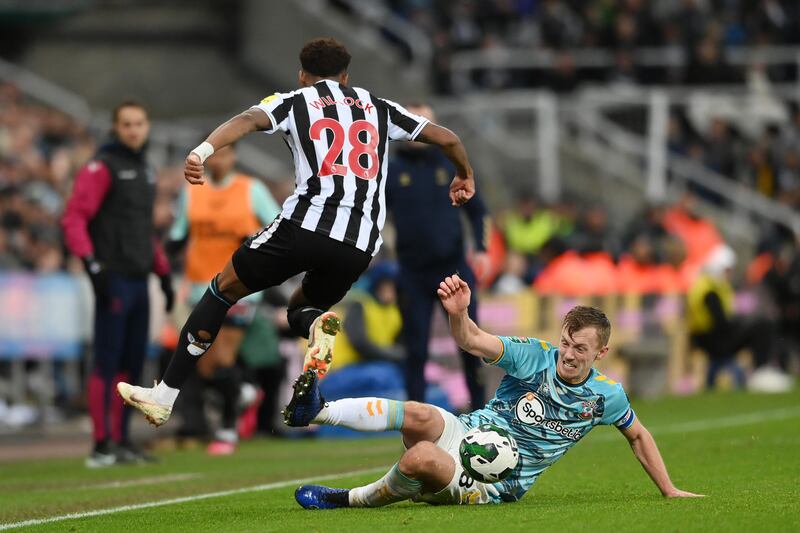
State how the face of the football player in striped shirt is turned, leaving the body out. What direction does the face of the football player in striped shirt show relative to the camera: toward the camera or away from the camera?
away from the camera

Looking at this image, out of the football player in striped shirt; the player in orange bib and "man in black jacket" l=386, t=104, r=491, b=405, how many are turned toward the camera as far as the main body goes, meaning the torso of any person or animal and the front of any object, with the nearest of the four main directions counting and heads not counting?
2

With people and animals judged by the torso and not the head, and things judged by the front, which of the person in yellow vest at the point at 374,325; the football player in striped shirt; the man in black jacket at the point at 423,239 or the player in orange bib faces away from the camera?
the football player in striped shirt

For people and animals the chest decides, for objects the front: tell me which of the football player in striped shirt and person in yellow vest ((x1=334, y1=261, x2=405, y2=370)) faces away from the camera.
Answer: the football player in striped shirt

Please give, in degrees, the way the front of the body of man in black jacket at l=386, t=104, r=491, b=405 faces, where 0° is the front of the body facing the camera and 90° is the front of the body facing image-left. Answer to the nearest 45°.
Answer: approximately 0°

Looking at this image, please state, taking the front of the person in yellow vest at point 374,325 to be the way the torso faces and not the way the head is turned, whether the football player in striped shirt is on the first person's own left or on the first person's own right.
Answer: on the first person's own right

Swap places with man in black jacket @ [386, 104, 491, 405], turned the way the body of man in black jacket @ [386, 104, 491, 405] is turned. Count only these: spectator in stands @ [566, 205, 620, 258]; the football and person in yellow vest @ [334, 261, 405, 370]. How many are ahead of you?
1

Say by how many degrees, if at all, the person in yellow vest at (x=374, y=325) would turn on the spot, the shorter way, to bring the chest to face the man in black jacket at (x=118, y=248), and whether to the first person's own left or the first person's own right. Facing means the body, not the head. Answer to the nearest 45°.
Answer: approximately 90° to the first person's own right

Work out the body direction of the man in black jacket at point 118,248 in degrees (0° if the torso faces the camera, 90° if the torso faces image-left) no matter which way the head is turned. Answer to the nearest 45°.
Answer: approximately 315°

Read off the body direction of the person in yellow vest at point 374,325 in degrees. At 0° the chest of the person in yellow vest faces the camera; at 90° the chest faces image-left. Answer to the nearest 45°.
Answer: approximately 315°

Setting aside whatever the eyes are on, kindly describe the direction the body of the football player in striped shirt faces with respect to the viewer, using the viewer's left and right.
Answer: facing away from the viewer

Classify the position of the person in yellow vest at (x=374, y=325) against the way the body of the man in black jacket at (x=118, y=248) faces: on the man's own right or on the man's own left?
on the man's own left
